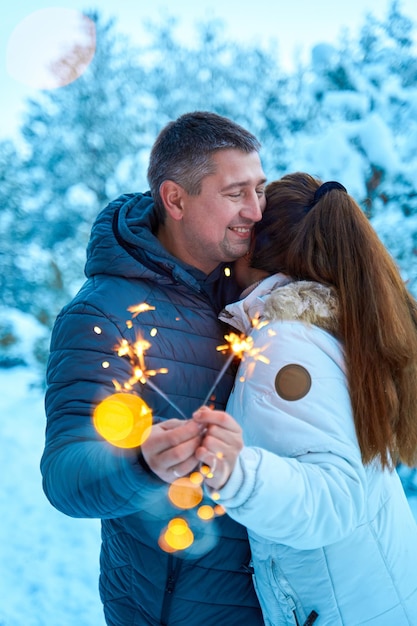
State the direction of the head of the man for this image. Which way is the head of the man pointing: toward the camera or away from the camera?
toward the camera

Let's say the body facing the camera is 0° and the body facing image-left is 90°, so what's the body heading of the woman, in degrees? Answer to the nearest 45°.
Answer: approximately 90°

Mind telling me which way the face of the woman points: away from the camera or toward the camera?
away from the camera

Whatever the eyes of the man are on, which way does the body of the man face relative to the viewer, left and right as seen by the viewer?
facing the viewer and to the right of the viewer

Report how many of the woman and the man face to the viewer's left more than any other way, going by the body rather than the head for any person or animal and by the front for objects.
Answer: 1
